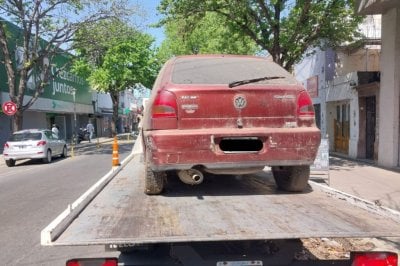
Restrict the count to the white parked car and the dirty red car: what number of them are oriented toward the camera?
0

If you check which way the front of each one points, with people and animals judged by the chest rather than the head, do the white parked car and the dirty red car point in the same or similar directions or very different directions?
same or similar directions

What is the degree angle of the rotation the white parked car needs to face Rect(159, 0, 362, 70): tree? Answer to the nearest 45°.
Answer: approximately 90° to its right

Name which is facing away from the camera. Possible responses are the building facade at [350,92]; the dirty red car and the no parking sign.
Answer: the dirty red car

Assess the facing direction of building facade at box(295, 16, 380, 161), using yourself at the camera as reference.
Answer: facing the viewer and to the left of the viewer

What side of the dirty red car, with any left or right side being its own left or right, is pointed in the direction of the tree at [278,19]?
front

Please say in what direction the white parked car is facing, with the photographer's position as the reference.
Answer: facing away from the viewer and to the right of the viewer

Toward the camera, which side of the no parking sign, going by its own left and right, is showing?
front

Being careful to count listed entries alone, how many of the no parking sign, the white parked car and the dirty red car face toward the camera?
1

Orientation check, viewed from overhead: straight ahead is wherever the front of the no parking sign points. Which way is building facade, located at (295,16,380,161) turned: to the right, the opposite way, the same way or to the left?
to the right

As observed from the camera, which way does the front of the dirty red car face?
facing away from the viewer
